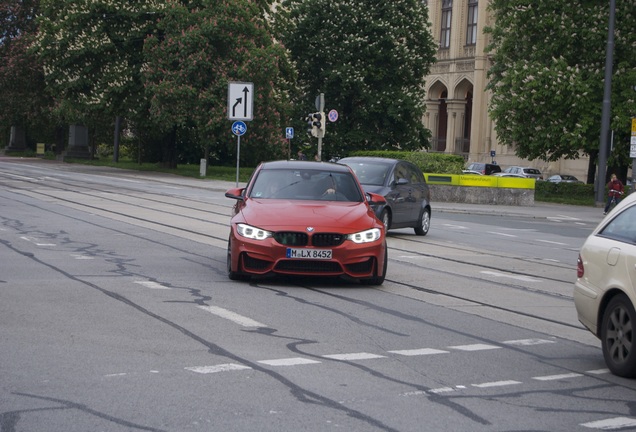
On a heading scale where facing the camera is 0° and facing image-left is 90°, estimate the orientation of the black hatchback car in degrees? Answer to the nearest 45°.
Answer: approximately 45°

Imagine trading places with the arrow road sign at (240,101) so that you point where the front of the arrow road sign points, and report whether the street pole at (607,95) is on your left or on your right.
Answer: on your left

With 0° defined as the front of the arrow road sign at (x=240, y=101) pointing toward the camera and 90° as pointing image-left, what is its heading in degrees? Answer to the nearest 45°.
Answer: approximately 0°

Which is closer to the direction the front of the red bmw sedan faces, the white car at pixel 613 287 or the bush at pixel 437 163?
the white car

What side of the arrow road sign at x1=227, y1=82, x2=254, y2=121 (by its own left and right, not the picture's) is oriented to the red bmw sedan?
front

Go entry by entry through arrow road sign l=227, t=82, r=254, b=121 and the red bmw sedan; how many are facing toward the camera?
2

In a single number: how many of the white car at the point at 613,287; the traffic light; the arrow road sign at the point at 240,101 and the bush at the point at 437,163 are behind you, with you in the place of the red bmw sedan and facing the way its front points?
3

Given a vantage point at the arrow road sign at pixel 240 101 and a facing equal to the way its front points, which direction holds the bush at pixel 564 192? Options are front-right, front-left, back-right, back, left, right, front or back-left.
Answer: back-left

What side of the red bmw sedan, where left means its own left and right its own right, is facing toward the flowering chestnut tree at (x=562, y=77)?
back

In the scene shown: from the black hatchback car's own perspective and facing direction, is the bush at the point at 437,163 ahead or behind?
behind

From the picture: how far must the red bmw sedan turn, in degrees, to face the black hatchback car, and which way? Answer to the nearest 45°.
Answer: approximately 180°
